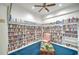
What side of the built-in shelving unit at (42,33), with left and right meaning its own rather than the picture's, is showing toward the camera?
front

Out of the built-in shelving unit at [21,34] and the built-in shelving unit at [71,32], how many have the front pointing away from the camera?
0

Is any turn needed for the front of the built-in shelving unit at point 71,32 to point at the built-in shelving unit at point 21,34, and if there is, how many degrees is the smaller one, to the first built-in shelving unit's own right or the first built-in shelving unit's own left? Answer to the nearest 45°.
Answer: approximately 45° to the first built-in shelving unit's own right

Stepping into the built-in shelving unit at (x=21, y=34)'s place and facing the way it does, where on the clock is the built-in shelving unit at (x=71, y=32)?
the built-in shelving unit at (x=71, y=32) is roughly at 11 o'clock from the built-in shelving unit at (x=21, y=34).

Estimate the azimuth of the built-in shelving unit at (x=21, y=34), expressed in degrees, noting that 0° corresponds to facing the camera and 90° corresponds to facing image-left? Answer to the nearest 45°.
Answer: approximately 315°

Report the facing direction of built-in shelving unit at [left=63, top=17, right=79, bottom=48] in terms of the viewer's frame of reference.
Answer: facing the viewer and to the left of the viewer
